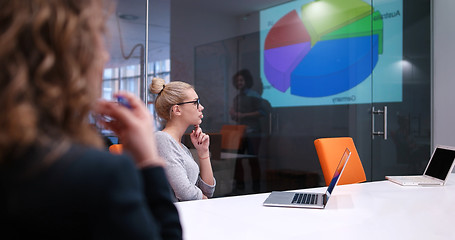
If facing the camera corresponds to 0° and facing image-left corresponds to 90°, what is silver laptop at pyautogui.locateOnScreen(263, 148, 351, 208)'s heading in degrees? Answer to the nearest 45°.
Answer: approximately 90°

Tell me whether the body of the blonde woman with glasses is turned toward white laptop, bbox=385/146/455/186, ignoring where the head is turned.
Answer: yes

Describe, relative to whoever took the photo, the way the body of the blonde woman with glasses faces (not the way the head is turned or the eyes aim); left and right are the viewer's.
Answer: facing to the right of the viewer

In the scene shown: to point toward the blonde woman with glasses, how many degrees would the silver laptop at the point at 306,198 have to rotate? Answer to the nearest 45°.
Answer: approximately 45° to its right

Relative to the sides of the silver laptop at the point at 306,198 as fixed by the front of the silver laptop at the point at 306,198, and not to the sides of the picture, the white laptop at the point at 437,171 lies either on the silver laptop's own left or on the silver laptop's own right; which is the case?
on the silver laptop's own right

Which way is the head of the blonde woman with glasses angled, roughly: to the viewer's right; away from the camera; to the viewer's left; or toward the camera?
to the viewer's right
